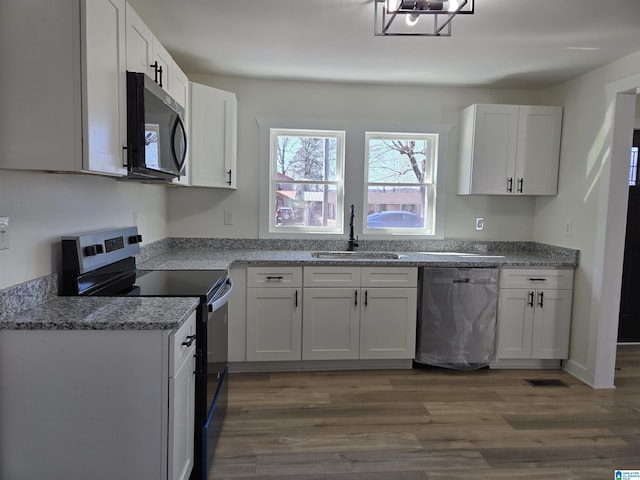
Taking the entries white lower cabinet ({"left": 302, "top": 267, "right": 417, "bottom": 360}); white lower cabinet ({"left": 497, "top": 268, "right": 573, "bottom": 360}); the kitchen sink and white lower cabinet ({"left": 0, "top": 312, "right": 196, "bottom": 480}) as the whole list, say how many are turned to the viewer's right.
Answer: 1

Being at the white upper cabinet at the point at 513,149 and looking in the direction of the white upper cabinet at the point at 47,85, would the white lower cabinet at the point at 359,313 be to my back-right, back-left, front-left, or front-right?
front-right

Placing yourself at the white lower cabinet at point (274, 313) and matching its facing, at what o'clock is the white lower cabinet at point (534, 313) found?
the white lower cabinet at point (534, 313) is roughly at 9 o'clock from the white lower cabinet at point (274, 313).

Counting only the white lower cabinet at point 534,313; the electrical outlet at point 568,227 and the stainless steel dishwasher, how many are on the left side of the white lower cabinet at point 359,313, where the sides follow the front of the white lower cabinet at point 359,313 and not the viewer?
3

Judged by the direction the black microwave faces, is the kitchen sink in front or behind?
in front

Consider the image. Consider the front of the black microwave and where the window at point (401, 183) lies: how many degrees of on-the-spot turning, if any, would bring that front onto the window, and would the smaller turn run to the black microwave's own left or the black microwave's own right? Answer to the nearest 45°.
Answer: approximately 45° to the black microwave's own left

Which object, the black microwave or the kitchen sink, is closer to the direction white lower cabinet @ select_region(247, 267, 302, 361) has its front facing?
the black microwave

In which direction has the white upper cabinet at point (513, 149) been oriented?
toward the camera

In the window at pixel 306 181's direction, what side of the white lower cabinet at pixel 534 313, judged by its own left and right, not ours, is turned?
right

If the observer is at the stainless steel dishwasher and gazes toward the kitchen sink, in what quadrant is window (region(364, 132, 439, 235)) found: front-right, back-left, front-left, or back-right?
front-right

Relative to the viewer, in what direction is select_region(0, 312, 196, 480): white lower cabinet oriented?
to the viewer's right

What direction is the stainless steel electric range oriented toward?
to the viewer's right

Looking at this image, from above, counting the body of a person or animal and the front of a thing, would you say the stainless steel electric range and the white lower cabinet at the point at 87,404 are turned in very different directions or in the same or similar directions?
same or similar directions

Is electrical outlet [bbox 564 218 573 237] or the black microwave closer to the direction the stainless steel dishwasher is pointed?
the black microwave

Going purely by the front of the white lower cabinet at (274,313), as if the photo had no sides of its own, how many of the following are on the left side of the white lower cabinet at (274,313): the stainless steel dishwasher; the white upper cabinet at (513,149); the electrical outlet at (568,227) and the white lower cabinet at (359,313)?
4

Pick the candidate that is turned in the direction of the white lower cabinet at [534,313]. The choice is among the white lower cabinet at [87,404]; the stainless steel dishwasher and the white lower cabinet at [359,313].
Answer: the white lower cabinet at [87,404]

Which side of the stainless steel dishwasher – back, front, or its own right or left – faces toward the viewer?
front

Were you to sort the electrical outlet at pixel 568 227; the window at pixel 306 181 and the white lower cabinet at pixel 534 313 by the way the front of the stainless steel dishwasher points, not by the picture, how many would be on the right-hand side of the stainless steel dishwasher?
1
